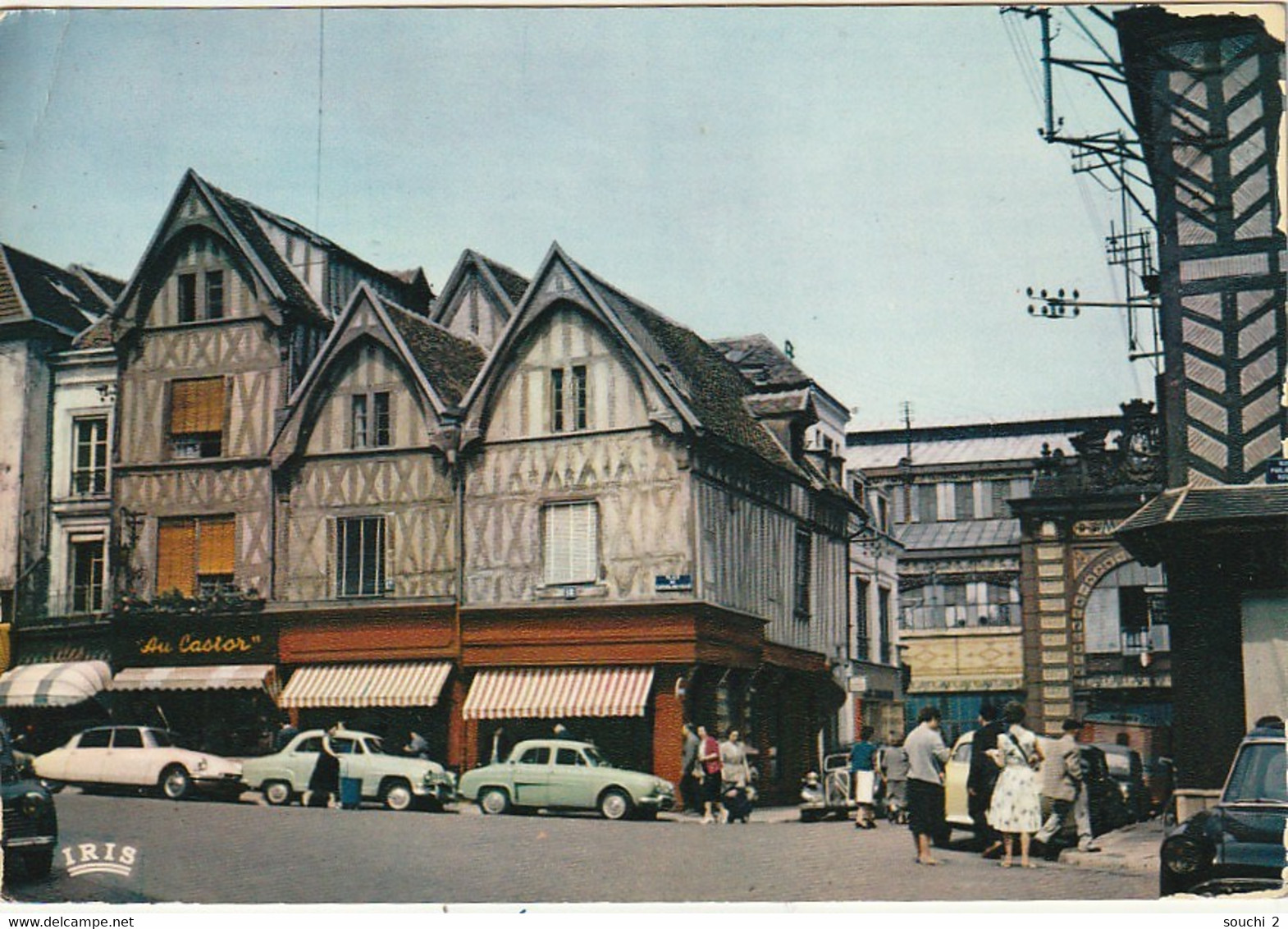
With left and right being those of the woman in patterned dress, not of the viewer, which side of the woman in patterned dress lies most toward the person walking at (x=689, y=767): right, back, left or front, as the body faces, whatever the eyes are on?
left

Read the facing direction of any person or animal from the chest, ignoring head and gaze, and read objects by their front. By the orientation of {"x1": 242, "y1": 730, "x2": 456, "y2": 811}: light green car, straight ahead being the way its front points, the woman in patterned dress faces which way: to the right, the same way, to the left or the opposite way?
to the left

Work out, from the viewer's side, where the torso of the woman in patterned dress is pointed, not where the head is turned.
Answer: away from the camera

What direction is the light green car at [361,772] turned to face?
to the viewer's right

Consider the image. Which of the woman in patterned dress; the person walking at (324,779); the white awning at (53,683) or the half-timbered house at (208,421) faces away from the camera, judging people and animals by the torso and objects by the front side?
the woman in patterned dress

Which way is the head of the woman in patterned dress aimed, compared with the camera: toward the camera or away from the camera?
away from the camera

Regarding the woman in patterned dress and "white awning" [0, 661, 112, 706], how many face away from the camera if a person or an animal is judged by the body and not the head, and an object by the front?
1

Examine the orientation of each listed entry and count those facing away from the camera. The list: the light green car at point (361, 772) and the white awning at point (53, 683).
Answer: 0

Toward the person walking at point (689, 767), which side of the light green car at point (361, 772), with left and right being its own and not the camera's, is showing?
front

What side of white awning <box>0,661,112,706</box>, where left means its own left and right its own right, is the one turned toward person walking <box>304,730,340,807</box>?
left
